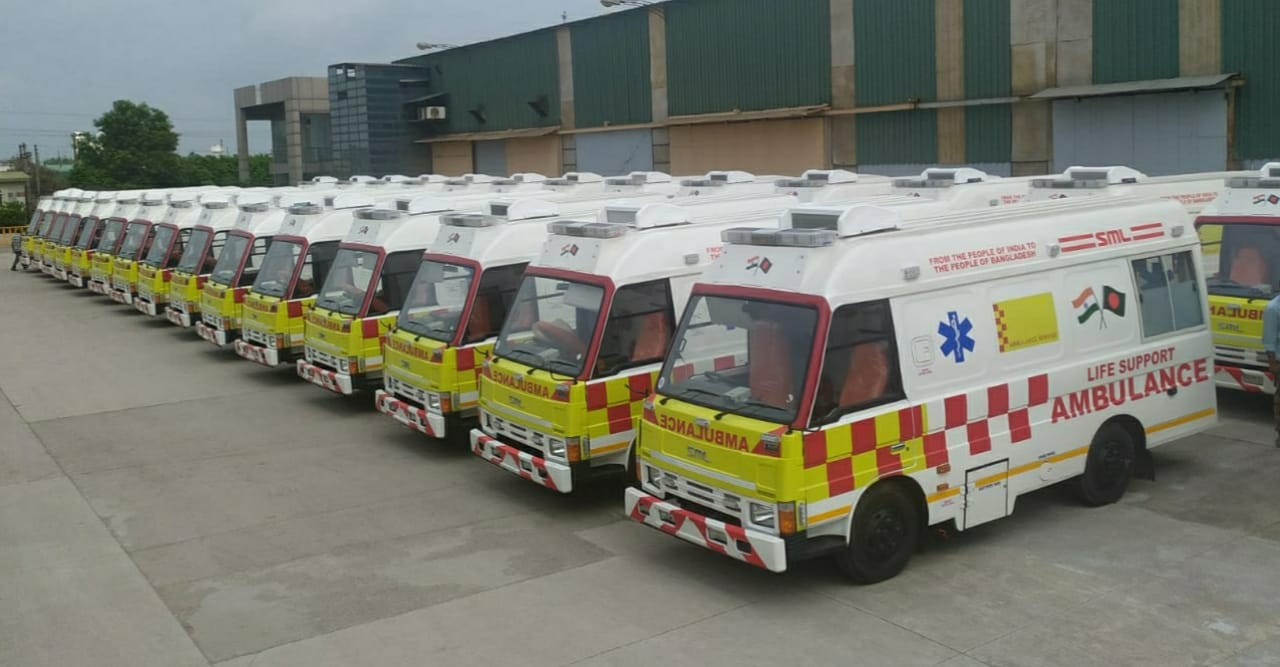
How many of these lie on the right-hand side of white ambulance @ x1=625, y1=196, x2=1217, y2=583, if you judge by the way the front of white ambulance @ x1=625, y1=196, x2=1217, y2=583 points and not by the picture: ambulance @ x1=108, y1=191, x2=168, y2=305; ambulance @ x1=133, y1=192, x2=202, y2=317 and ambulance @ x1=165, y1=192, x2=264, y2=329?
3

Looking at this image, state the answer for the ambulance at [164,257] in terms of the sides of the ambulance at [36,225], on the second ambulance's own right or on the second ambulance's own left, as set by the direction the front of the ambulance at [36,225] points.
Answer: on the second ambulance's own left

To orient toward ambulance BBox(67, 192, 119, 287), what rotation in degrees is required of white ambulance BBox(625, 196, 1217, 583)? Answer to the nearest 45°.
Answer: approximately 90° to its right

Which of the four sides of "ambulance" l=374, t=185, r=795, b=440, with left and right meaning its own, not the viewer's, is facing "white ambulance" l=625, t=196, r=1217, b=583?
left

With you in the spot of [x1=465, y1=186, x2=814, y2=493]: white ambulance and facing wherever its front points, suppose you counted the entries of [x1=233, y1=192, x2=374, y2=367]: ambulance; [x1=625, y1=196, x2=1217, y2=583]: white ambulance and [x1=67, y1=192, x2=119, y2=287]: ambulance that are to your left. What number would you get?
1

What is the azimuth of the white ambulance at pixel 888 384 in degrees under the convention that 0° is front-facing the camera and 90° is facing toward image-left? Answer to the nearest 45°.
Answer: approximately 45°

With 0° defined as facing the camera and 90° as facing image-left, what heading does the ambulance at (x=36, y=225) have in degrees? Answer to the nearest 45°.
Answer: approximately 45°

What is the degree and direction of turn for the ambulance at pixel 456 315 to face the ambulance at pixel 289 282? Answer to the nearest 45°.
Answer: approximately 90° to its right
